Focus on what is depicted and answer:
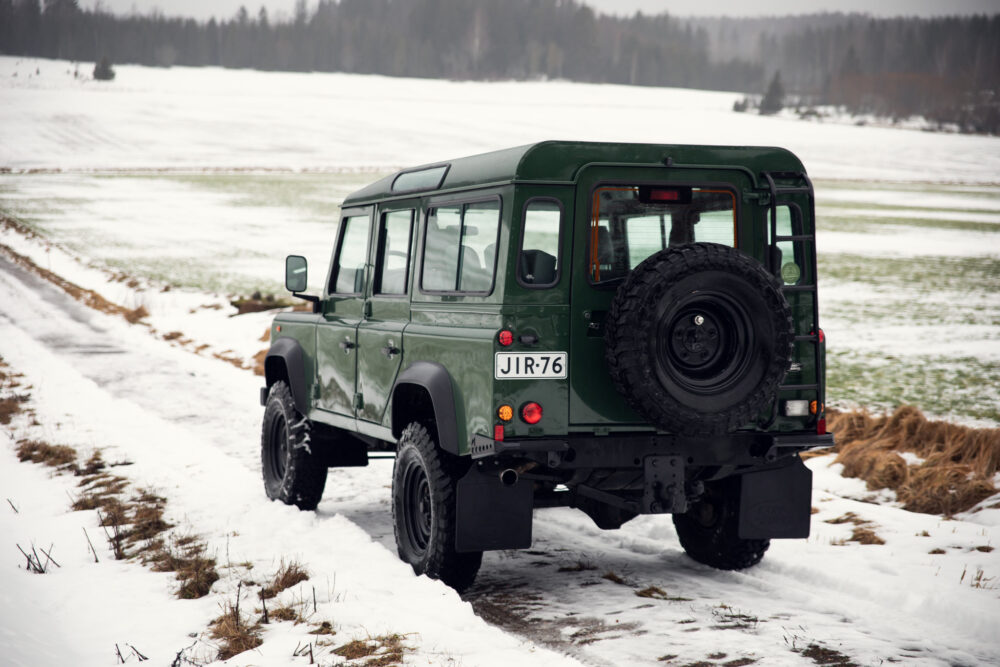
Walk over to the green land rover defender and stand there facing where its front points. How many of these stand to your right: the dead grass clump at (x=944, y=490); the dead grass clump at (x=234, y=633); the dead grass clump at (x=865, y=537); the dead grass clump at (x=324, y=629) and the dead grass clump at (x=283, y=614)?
2

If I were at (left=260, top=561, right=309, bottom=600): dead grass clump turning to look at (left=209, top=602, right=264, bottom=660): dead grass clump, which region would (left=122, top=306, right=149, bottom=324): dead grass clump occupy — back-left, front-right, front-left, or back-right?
back-right

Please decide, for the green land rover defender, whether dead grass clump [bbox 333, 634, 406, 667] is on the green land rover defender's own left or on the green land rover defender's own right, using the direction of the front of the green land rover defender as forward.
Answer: on the green land rover defender's own left

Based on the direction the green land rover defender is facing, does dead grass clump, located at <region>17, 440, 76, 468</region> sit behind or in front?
in front

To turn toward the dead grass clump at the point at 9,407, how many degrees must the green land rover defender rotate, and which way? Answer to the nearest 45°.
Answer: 0° — it already faces it

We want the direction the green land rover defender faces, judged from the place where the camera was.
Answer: facing away from the viewer and to the left of the viewer

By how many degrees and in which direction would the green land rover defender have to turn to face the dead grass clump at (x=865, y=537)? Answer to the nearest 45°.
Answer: approximately 90° to its right

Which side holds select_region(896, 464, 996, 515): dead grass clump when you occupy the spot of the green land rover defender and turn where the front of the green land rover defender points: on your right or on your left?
on your right

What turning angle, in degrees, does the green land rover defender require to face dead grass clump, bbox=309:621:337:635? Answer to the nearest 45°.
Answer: approximately 90° to its left
